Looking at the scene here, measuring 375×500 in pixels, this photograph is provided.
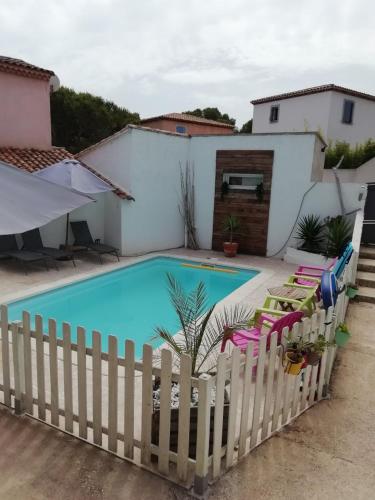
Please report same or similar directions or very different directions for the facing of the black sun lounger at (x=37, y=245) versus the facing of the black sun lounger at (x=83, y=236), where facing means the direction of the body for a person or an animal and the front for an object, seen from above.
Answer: same or similar directions

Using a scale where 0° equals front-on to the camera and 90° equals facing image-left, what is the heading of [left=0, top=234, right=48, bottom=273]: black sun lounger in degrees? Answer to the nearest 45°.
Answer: approximately 315°

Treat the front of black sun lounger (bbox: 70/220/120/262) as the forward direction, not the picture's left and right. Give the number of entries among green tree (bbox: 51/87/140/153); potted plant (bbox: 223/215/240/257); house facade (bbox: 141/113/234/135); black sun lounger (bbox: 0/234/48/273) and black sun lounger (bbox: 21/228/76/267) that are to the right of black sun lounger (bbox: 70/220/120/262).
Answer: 2

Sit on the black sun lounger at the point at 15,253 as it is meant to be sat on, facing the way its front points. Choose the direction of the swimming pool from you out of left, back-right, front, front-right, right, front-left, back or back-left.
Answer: front

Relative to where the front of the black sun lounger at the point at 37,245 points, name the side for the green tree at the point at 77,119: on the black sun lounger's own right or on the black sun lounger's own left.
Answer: on the black sun lounger's own left

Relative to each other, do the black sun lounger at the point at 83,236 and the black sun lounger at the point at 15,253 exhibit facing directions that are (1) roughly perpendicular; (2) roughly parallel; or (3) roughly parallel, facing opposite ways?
roughly parallel

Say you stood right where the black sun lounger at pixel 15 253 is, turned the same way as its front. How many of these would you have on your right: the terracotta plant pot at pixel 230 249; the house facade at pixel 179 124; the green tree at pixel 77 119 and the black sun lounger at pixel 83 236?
0

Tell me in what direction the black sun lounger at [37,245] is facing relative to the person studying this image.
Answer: facing the viewer and to the right of the viewer

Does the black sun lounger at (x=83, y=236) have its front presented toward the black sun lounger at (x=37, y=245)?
no

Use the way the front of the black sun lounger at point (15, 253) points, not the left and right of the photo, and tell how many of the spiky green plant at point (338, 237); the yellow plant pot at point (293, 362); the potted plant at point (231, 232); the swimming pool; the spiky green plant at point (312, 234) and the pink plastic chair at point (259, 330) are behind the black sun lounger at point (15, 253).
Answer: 0

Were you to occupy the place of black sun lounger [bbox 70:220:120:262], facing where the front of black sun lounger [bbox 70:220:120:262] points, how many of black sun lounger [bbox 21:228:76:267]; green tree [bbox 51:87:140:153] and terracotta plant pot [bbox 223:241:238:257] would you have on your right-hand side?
1

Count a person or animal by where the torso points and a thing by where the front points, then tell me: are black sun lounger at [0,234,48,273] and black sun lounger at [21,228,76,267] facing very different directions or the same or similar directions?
same or similar directions

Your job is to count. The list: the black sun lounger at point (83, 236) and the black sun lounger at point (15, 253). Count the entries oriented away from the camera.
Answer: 0

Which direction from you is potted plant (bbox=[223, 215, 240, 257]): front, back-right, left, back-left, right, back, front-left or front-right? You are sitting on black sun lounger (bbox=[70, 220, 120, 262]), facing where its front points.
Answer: front-left
